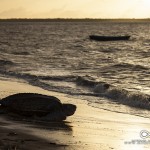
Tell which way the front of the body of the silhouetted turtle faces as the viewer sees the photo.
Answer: to the viewer's right

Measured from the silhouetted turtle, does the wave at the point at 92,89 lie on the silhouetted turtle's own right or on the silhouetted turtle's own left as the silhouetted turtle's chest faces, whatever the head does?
on the silhouetted turtle's own left
